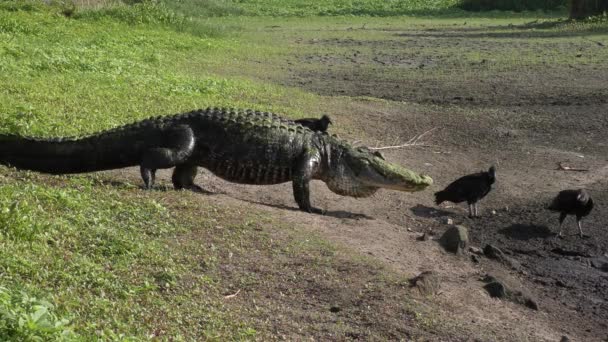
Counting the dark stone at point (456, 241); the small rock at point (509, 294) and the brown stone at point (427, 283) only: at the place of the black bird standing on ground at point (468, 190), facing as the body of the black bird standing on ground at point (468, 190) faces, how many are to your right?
3

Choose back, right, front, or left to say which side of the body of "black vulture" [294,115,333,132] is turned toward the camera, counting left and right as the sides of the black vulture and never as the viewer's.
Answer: right

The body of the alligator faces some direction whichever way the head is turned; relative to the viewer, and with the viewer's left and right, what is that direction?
facing to the right of the viewer

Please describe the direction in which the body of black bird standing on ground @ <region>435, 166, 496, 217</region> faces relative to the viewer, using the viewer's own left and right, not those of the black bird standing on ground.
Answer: facing to the right of the viewer

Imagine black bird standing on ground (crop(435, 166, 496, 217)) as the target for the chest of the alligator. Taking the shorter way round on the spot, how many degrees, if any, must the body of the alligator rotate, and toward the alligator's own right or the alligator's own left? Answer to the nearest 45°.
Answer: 0° — it already faces it

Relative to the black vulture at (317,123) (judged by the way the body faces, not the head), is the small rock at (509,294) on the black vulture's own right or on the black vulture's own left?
on the black vulture's own right

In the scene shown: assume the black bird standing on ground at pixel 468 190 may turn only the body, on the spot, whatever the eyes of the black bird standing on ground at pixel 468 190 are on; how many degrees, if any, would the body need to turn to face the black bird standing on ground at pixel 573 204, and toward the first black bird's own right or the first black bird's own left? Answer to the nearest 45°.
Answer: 0° — it already faces it

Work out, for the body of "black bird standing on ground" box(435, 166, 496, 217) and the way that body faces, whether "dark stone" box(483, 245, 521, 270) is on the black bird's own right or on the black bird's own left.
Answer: on the black bird's own right

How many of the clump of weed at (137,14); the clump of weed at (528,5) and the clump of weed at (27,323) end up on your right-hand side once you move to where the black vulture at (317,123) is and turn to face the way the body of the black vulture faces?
1

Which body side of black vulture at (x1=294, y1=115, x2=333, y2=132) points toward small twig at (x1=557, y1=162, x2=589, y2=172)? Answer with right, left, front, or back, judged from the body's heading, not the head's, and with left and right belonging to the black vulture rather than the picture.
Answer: front

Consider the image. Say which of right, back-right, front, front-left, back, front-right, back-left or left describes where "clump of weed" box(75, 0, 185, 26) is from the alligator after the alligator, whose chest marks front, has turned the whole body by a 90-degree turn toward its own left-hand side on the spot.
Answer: front

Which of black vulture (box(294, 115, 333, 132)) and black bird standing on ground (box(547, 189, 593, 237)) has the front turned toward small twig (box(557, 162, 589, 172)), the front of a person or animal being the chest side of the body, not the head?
the black vulture

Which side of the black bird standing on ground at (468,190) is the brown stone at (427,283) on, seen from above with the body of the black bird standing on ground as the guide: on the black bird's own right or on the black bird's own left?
on the black bird's own right
